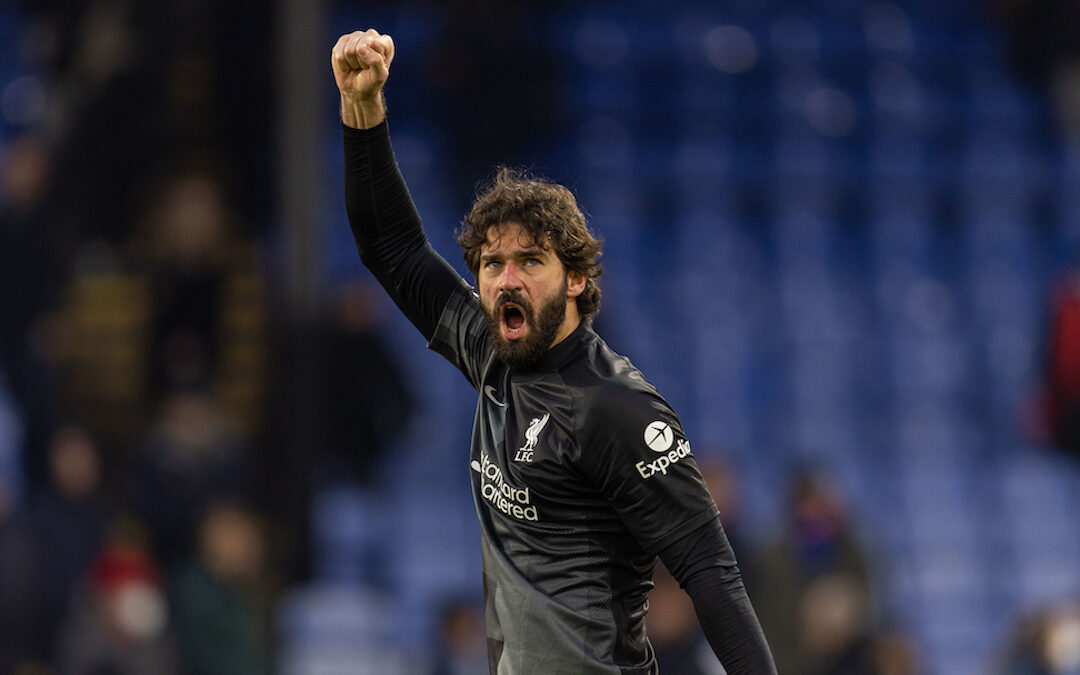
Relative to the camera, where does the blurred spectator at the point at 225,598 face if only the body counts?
toward the camera

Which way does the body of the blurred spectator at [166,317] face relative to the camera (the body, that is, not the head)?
toward the camera

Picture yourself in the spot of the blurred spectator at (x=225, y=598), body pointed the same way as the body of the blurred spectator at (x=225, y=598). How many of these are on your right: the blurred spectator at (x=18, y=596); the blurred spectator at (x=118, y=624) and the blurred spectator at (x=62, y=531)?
3

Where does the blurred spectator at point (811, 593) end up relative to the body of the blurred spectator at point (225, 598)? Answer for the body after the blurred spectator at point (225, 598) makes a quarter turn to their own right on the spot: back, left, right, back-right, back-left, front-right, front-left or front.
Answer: back

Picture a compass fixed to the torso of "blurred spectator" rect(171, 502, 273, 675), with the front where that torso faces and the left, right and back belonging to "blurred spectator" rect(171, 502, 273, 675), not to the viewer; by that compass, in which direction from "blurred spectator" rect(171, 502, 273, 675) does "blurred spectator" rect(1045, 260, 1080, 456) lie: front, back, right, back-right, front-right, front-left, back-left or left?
left

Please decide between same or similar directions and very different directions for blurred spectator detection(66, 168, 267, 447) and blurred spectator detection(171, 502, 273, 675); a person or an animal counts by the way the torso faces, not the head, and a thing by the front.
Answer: same or similar directions

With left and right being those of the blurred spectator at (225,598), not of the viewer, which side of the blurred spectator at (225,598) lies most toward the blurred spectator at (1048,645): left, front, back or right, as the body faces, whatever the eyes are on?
left

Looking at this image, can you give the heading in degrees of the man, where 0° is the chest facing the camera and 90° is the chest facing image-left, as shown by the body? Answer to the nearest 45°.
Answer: approximately 45°

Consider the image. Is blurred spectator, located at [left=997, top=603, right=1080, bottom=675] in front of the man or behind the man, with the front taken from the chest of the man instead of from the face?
behind

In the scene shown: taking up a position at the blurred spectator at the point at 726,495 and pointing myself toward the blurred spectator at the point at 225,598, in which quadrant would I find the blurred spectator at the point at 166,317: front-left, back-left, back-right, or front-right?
front-right

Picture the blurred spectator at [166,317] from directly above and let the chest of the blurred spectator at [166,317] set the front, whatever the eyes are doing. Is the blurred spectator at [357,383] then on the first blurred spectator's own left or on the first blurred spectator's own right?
on the first blurred spectator's own left

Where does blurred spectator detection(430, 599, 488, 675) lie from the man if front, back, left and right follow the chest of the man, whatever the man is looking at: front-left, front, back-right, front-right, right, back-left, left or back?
back-right

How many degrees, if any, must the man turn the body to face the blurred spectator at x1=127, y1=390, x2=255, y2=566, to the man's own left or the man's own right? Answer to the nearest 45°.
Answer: approximately 135° to the man's own right
